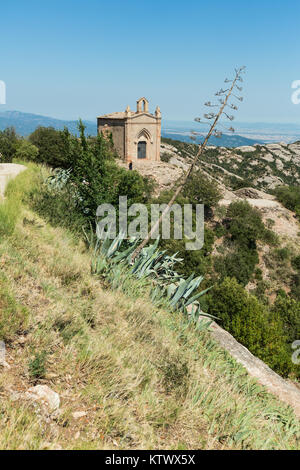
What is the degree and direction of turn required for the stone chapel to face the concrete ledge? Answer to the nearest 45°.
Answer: approximately 45° to its right

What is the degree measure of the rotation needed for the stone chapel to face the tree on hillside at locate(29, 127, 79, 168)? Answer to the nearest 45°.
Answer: approximately 90° to its right

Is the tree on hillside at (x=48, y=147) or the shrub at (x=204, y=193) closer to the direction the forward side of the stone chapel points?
the shrub

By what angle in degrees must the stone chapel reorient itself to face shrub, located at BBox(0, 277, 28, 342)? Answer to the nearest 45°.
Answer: approximately 45° to its right

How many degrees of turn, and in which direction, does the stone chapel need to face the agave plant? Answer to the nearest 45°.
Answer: approximately 45° to its right

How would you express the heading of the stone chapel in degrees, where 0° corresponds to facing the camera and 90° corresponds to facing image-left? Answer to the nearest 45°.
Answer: approximately 315°

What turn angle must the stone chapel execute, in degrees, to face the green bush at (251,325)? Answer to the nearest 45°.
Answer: approximately 45° to its right

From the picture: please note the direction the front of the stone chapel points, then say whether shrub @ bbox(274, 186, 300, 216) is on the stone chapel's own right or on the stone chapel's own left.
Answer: on the stone chapel's own left

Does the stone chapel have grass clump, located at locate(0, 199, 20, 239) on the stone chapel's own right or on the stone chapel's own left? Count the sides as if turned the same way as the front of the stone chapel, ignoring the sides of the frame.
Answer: on the stone chapel's own right
